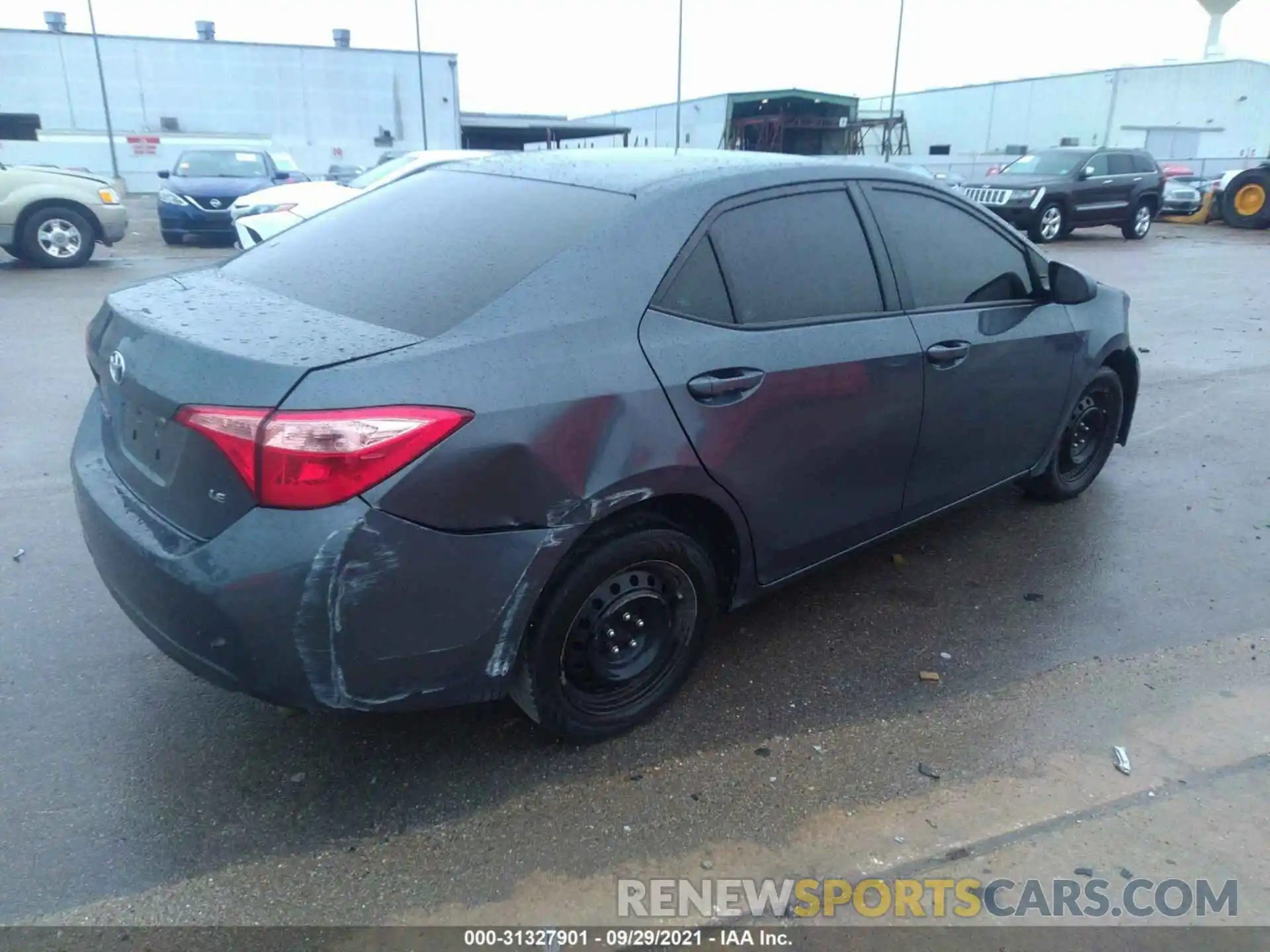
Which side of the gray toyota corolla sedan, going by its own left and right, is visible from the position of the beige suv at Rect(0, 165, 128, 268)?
left

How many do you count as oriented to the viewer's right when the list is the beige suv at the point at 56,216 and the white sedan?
1

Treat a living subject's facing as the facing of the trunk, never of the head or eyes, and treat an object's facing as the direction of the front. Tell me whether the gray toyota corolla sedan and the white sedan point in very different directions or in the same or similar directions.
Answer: very different directions

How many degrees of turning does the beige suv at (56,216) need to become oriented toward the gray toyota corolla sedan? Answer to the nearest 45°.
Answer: approximately 90° to its right

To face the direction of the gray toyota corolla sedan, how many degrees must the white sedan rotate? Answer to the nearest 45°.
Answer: approximately 45° to its left

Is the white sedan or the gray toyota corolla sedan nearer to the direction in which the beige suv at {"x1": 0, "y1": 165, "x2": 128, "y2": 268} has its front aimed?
the white sedan

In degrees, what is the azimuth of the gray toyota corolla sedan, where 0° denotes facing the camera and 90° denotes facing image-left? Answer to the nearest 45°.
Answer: approximately 225°

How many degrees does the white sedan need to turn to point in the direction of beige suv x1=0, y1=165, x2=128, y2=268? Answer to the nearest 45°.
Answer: approximately 45° to its right

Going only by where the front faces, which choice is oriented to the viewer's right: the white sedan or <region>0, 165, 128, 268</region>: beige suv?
the beige suv

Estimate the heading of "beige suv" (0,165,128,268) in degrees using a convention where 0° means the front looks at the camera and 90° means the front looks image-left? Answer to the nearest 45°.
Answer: approximately 270°

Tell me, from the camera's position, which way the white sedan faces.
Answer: facing the viewer and to the left of the viewer

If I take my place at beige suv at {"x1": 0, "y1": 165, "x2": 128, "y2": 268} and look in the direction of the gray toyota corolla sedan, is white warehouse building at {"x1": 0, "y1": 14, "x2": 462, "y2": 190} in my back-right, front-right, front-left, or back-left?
back-left

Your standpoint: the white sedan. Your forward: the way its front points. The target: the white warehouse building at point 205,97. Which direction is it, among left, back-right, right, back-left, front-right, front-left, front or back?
back-right
